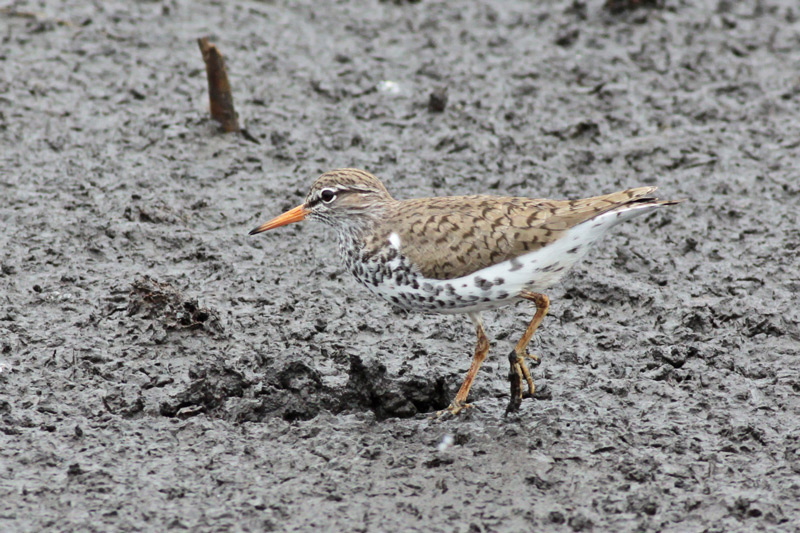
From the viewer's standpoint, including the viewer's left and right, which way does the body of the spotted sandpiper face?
facing to the left of the viewer

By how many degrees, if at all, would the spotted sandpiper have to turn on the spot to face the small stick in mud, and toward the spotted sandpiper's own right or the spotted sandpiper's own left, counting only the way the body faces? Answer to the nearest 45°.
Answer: approximately 45° to the spotted sandpiper's own right
